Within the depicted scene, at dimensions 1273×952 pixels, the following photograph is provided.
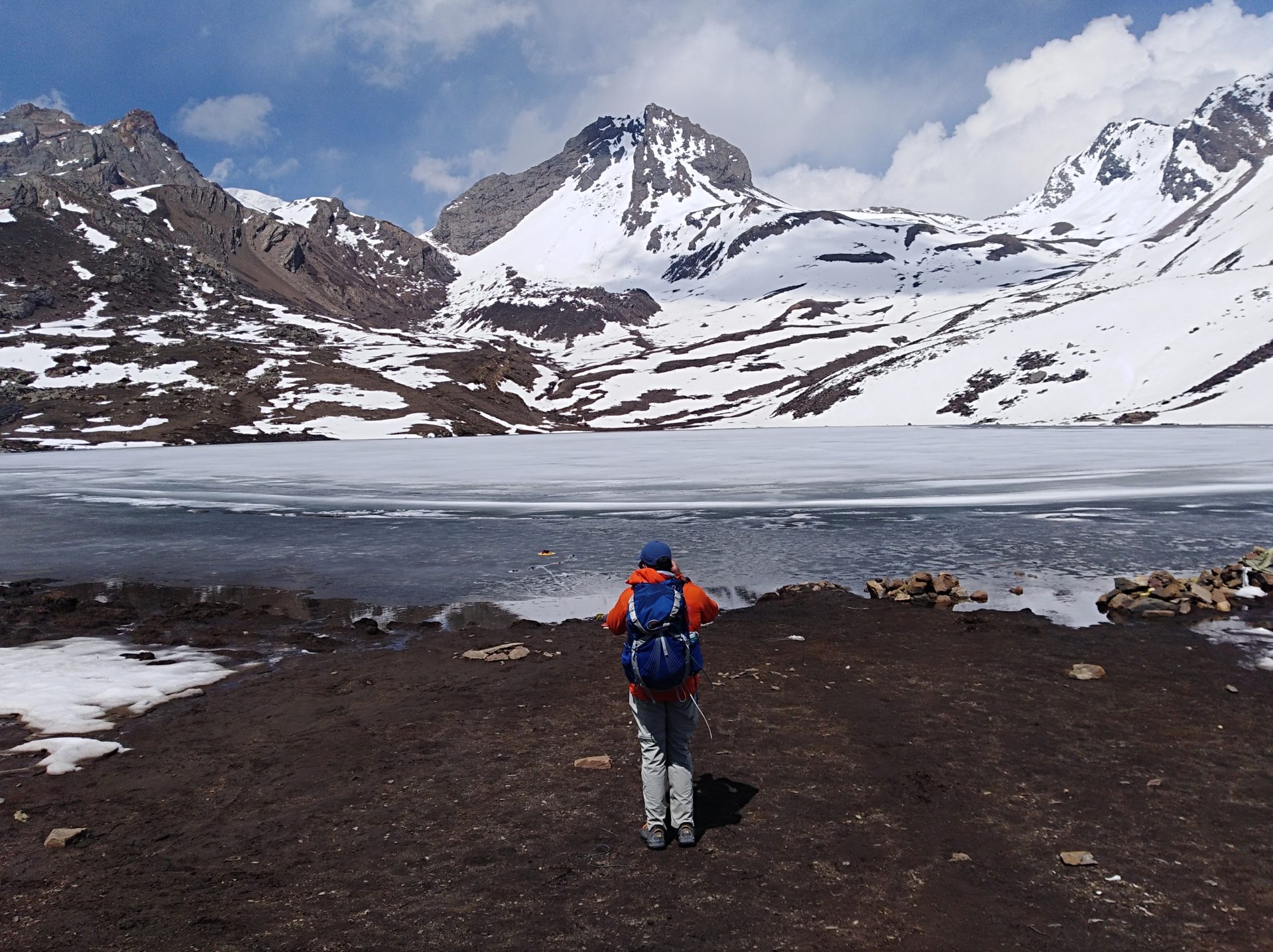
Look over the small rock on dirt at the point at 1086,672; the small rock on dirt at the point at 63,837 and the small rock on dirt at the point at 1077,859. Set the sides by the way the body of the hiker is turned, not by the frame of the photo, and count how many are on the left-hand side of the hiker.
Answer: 1

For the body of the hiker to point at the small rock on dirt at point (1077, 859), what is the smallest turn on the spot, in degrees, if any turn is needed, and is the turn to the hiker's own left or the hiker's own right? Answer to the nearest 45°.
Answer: approximately 90° to the hiker's own right

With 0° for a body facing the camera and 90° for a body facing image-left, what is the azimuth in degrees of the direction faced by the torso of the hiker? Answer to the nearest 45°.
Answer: approximately 180°

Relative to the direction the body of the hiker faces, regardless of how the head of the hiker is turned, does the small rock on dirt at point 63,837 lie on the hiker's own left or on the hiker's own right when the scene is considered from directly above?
on the hiker's own left

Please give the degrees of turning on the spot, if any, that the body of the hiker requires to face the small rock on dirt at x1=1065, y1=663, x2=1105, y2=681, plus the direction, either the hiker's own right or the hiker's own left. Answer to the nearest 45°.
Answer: approximately 45° to the hiker's own right

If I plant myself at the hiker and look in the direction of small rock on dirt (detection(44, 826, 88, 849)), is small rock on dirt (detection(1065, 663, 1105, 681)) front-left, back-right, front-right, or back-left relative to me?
back-right
